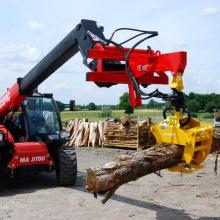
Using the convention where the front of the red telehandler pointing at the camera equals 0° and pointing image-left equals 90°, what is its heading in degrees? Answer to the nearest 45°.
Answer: approximately 315°

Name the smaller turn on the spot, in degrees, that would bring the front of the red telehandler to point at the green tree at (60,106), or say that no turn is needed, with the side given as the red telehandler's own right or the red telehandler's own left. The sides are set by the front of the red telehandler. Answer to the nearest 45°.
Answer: approximately 135° to the red telehandler's own left

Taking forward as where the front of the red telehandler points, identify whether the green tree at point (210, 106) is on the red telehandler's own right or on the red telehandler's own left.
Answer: on the red telehandler's own left
